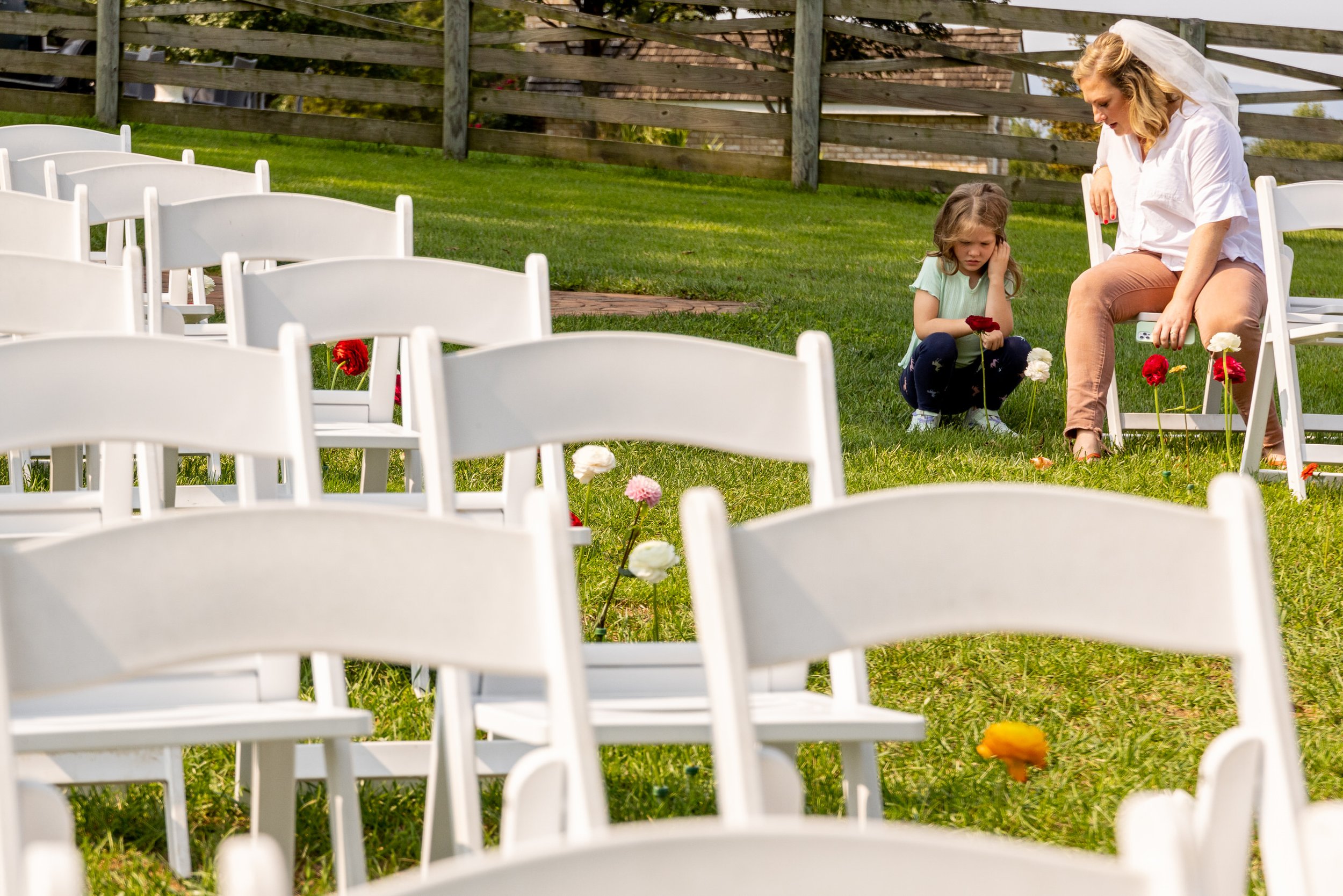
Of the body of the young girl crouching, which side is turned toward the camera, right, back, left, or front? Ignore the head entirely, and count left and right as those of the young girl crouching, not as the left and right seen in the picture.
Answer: front

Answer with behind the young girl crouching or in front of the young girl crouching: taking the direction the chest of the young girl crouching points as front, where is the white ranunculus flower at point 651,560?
in front

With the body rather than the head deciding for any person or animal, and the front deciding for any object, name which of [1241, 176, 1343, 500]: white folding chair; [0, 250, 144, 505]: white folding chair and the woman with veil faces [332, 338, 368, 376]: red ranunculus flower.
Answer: the woman with veil

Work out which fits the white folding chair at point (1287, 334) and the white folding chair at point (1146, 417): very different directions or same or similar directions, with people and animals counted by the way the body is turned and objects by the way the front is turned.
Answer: same or similar directions

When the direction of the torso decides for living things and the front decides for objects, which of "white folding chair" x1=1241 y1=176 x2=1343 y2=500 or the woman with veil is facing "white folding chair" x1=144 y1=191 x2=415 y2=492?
the woman with veil

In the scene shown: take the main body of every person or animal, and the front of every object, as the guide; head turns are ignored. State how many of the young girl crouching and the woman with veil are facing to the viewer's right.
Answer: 0

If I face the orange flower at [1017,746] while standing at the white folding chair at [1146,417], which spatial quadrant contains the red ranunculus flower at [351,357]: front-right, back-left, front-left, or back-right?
front-right

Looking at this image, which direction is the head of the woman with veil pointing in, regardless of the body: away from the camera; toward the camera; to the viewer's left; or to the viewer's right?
to the viewer's left

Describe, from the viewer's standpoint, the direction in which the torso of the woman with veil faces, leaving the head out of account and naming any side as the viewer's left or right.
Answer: facing the viewer and to the left of the viewer

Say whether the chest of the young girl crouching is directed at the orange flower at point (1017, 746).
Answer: yes

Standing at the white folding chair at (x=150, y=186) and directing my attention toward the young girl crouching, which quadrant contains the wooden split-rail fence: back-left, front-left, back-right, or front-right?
front-left

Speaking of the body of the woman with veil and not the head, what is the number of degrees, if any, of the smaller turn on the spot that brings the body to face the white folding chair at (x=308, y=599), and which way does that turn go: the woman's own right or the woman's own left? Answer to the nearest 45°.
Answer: approximately 45° to the woman's own left

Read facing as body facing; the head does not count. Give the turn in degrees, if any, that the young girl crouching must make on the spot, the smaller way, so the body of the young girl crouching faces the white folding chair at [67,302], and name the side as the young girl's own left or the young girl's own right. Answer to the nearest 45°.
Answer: approximately 45° to the young girl's own right

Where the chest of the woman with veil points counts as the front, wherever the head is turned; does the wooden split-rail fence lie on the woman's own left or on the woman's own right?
on the woman's own right
